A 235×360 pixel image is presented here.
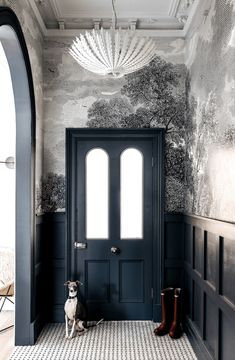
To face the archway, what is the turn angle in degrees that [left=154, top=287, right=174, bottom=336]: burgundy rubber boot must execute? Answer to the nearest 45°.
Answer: approximately 45° to its right

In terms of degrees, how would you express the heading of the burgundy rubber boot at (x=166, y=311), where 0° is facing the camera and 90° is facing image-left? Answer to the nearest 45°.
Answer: approximately 45°
